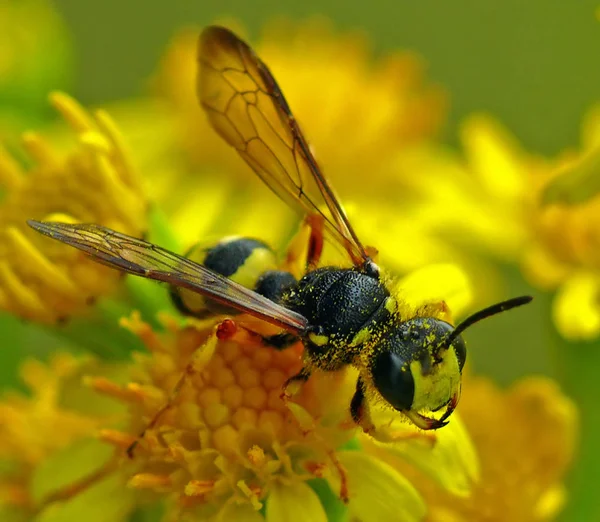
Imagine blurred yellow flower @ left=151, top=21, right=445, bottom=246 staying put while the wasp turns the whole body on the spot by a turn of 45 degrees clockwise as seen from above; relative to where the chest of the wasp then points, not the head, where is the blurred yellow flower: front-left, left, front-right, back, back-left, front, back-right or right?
back

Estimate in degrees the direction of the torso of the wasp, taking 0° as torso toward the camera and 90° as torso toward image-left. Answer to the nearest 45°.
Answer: approximately 315°
